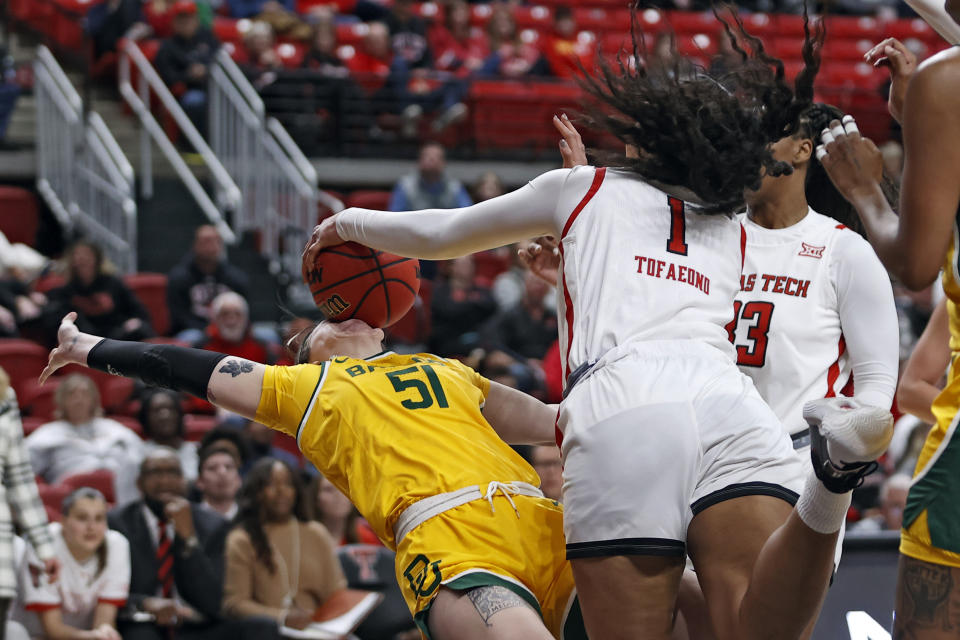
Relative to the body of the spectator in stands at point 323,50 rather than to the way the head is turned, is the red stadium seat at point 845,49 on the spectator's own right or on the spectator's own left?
on the spectator's own left

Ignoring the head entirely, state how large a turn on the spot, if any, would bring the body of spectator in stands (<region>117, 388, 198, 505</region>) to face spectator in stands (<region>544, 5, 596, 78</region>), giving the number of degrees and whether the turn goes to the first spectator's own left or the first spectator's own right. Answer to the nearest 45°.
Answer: approximately 135° to the first spectator's own left

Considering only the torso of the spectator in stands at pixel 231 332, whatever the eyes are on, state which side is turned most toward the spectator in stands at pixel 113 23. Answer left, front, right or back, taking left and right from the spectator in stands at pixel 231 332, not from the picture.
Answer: back

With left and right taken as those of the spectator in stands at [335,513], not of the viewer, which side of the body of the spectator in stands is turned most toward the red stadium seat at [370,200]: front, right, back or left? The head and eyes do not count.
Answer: back

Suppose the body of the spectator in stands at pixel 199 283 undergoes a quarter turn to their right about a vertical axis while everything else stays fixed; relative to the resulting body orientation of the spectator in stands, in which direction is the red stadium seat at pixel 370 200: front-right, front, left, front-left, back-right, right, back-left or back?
back-right

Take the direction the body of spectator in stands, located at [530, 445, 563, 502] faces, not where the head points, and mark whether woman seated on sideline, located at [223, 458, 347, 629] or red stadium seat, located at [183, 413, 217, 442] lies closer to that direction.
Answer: the woman seated on sideline

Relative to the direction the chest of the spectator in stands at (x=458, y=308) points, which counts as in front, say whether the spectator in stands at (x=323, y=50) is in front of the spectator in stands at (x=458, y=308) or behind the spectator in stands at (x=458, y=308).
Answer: behind

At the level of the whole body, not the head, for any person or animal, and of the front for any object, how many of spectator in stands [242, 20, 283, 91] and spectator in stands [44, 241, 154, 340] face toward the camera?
2

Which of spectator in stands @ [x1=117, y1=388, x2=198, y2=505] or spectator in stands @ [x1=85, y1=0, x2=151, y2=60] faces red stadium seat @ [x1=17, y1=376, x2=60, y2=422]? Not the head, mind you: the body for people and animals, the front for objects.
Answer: spectator in stands @ [x1=85, y1=0, x2=151, y2=60]

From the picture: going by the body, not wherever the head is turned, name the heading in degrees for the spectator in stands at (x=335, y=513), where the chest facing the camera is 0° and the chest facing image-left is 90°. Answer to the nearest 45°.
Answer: approximately 0°

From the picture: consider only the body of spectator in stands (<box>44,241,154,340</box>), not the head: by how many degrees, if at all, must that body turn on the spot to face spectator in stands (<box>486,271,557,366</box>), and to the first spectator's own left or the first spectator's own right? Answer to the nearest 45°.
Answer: approximately 90° to the first spectator's own left
